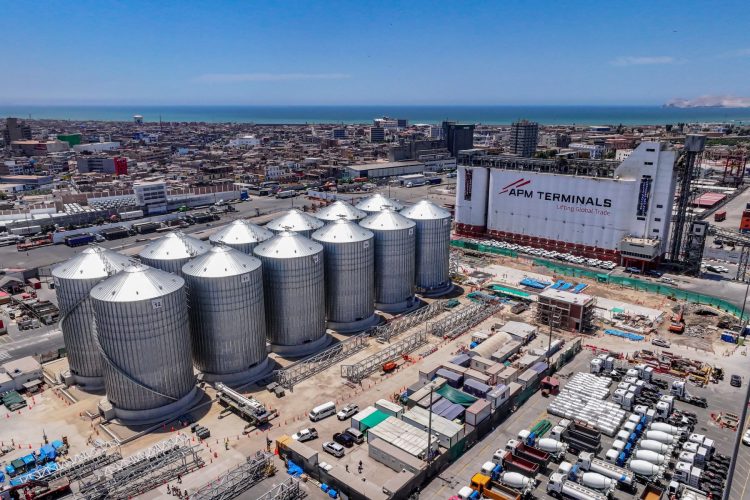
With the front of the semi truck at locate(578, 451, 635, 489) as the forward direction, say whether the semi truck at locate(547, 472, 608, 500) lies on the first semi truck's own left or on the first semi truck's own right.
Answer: on the first semi truck's own left

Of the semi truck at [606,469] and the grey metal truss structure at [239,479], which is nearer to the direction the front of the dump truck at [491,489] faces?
the grey metal truss structure
